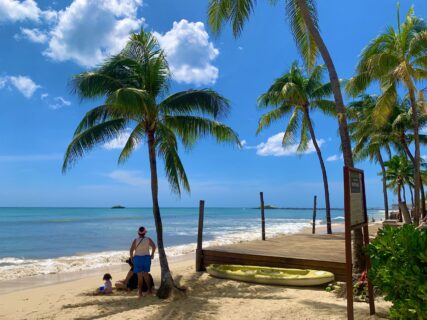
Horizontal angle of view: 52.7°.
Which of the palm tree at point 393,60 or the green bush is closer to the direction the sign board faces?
the green bush

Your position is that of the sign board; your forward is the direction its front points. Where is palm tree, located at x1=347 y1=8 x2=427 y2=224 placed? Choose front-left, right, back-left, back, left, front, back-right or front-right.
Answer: back-left

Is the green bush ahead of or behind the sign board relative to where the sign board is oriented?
ahead
